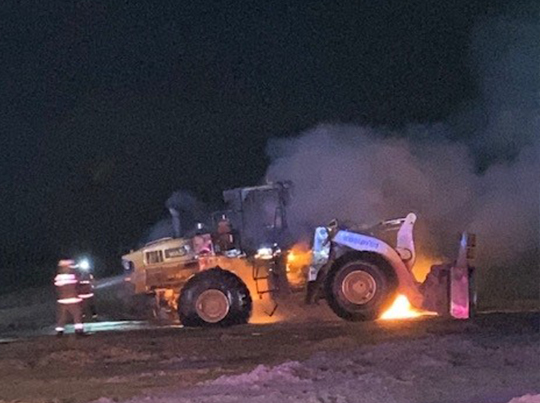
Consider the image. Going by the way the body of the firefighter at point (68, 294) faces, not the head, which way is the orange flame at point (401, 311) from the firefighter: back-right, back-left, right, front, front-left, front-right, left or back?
front-right

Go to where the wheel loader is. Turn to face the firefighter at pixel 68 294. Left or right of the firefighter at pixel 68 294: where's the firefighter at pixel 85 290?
right

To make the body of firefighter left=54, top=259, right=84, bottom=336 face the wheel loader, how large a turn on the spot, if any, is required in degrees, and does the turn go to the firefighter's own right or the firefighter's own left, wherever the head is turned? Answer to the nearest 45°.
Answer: approximately 45° to the firefighter's own right

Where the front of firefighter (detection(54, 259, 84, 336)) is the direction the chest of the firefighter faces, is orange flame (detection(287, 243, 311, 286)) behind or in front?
in front

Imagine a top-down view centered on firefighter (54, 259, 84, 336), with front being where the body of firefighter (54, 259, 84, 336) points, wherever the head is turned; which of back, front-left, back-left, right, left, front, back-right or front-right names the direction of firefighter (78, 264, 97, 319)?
front-left

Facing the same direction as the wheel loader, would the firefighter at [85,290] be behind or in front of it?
behind

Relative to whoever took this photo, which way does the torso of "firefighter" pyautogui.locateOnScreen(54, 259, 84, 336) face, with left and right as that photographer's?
facing away from the viewer and to the right of the viewer

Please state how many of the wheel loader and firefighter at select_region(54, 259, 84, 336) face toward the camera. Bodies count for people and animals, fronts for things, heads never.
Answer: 0

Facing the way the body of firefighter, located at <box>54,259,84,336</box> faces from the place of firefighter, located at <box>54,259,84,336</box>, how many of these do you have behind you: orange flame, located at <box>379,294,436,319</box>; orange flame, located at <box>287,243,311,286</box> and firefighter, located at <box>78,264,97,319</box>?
0

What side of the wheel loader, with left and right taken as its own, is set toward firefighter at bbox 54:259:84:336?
back

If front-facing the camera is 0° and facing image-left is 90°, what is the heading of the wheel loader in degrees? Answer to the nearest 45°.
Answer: approximately 270°
